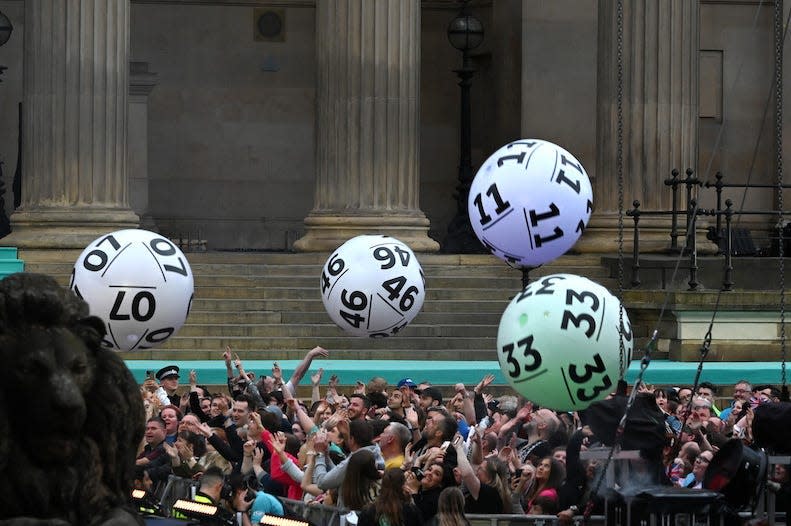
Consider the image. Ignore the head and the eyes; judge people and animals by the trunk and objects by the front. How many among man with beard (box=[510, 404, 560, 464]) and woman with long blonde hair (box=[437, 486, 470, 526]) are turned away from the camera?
1

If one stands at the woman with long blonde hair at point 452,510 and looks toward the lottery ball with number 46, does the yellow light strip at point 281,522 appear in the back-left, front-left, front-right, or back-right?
back-left

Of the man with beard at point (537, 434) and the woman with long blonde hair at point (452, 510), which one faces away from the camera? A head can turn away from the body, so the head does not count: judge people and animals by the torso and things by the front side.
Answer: the woman with long blonde hair

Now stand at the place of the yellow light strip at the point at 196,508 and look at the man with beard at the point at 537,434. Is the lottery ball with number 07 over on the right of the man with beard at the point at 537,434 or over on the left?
left

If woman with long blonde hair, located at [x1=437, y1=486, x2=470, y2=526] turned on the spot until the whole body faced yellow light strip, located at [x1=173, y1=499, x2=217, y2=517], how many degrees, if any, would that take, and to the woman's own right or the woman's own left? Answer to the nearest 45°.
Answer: approximately 135° to the woman's own left

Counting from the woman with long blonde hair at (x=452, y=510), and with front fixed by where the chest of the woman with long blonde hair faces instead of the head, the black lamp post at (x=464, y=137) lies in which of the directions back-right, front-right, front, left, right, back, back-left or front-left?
front

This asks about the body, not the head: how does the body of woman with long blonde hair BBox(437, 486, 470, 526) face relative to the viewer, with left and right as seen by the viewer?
facing away from the viewer

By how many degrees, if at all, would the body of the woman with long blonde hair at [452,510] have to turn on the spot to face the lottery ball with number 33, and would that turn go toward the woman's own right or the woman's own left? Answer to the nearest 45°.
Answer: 0° — they already face it

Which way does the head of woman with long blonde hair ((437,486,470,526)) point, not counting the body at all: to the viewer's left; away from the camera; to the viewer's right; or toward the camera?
away from the camera

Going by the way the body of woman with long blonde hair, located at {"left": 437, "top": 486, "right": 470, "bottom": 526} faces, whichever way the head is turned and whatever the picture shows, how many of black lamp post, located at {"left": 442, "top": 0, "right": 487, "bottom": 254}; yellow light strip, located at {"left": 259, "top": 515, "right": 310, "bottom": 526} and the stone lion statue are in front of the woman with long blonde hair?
1
